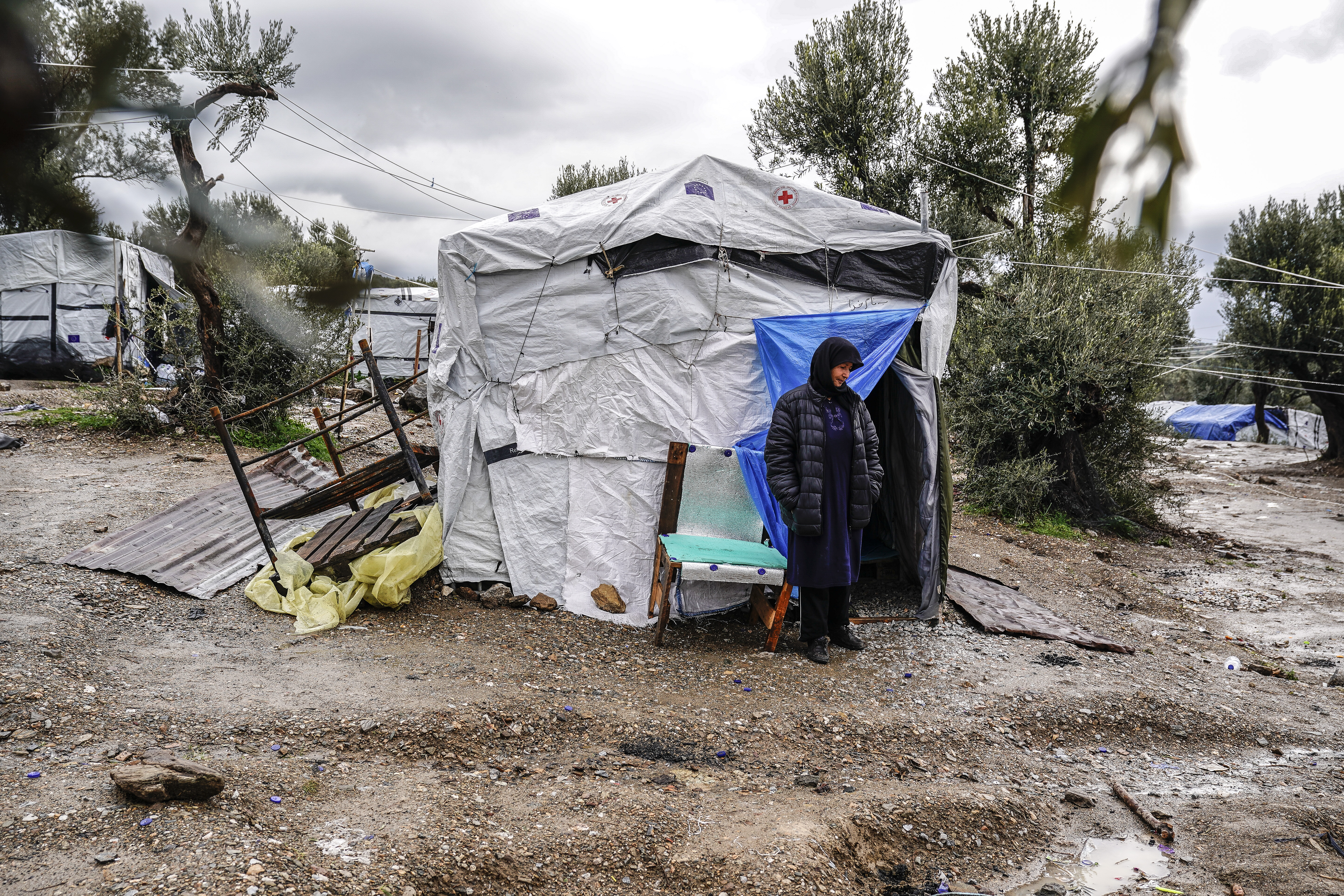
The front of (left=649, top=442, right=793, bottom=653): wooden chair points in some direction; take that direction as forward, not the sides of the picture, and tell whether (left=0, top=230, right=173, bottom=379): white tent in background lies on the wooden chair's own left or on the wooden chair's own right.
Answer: on the wooden chair's own right

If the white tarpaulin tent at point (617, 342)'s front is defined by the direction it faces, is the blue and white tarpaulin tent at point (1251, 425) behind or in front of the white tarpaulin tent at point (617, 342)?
behind

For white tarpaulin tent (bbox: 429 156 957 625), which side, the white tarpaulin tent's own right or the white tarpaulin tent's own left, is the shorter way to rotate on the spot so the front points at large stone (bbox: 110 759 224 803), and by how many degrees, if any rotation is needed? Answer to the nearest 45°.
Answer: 0° — it already faces it

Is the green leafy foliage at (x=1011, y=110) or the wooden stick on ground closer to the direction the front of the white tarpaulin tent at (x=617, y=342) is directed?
the wooden stick on ground

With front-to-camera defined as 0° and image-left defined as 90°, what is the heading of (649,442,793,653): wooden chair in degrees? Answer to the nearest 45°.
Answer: approximately 0°

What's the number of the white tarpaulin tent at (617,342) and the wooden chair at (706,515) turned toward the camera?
2

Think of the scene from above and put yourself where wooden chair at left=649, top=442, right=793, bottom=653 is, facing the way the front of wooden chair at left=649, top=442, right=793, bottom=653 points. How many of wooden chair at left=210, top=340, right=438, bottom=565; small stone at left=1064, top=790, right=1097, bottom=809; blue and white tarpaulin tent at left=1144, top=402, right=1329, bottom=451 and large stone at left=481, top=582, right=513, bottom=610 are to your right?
2

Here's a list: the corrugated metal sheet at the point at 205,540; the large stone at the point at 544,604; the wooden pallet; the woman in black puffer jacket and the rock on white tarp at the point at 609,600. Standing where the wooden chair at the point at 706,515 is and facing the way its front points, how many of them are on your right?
4

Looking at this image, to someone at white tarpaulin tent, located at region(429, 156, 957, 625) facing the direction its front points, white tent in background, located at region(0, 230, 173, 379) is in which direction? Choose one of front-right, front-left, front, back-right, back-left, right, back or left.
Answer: back-right

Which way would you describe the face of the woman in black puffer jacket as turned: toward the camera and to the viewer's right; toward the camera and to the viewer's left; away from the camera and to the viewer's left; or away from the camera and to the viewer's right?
toward the camera and to the viewer's right

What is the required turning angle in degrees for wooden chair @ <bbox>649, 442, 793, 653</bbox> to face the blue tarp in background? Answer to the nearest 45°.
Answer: approximately 135° to its left

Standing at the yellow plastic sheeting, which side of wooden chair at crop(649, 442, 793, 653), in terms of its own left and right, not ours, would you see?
right

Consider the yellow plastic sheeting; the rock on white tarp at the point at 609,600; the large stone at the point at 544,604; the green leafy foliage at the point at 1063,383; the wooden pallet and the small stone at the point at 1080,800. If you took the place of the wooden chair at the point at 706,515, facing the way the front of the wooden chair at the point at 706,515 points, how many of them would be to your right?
4
